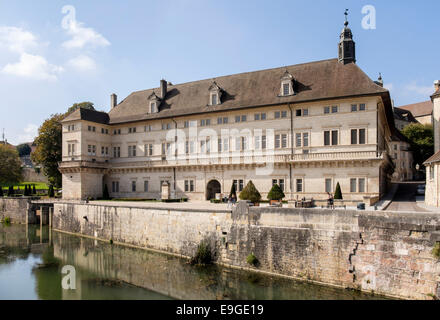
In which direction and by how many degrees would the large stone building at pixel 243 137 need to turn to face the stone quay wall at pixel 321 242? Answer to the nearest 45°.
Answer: approximately 45° to its left

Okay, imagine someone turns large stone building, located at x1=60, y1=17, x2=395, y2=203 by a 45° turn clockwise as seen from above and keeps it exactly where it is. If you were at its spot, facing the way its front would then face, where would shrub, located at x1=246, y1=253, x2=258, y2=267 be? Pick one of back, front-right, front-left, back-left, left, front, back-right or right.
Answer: left

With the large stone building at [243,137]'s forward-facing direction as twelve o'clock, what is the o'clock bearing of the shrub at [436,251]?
The shrub is roughly at 10 o'clock from the large stone building.

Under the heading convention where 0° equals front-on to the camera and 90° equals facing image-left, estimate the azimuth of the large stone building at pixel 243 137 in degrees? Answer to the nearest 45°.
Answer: approximately 45°

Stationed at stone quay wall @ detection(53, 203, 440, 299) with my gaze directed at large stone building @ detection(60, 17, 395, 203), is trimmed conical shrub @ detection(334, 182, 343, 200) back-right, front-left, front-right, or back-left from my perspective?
front-right

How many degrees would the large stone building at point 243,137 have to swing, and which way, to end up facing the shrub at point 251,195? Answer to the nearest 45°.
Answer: approximately 45° to its left

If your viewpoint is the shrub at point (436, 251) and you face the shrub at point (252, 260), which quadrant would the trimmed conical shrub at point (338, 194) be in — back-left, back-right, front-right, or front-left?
front-right
